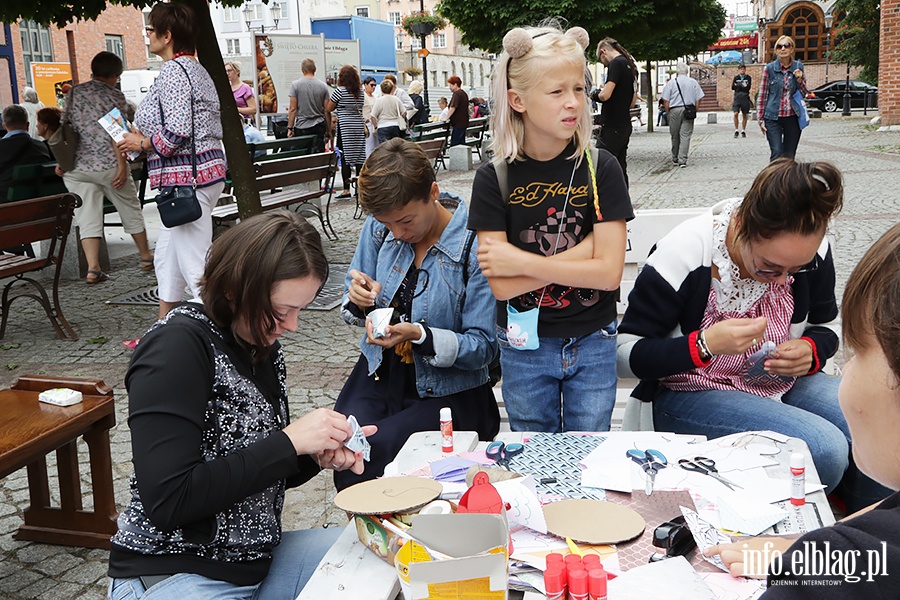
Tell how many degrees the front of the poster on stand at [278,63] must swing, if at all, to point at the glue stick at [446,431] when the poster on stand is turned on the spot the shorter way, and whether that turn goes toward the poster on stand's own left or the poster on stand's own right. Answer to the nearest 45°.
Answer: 0° — it already faces it

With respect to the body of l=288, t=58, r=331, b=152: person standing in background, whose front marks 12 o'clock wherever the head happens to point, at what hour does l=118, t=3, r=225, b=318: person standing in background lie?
l=118, t=3, r=225, b=318: person standing in background is roughly at 6 o'clock from l=288, t=58, r=331, b=152: person standing in background.

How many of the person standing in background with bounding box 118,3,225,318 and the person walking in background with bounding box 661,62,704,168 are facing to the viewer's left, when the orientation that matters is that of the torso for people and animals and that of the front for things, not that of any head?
1

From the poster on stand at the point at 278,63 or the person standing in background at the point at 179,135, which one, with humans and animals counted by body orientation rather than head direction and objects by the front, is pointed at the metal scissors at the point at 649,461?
the poster on stand

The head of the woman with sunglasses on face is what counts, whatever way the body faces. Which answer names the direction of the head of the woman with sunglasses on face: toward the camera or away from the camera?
toward the camera

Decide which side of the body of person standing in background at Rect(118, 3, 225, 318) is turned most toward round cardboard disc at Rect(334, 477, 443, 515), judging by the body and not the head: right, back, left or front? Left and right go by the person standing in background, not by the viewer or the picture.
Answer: left

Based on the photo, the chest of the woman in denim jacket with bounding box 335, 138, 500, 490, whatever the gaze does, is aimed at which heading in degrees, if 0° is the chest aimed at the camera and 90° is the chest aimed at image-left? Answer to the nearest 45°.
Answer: approximately 45°

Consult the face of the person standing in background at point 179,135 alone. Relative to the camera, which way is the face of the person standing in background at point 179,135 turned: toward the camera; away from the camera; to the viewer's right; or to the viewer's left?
to the viewer's left

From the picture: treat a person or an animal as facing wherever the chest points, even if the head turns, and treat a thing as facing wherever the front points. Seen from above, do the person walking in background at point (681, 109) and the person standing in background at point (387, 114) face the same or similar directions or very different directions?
same or similar directions

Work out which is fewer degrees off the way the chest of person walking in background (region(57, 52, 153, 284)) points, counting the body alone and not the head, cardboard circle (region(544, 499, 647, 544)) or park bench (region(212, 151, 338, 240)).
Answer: the park bench

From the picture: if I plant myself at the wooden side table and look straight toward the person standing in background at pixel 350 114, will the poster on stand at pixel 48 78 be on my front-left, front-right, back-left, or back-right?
front-left

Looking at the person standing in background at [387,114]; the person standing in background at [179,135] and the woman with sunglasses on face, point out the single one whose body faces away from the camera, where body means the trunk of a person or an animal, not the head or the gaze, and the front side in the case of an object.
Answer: the person standing in background at [387,114]

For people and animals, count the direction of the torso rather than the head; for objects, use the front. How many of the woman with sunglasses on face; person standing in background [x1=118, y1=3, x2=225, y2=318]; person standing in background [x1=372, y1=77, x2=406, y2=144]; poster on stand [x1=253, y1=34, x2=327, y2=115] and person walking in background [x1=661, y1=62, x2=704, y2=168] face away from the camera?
2

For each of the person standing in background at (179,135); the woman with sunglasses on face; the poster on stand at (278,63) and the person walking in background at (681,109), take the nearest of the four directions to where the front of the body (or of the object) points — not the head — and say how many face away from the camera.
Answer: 1

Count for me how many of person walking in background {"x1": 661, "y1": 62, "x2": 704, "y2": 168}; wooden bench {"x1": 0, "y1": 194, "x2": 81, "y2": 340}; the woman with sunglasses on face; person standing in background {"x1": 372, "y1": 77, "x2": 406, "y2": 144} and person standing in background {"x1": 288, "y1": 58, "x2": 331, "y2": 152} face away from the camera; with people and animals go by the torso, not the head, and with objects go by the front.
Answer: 3

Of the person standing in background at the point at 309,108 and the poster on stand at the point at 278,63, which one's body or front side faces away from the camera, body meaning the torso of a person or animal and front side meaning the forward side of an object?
the person standing in background

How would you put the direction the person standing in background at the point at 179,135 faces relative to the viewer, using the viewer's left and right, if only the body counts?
facing to the left of the viewer

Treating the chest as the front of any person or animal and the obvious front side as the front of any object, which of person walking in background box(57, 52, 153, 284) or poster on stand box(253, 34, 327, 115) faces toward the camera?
the poster on stand

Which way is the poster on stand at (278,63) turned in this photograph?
toward the camera
